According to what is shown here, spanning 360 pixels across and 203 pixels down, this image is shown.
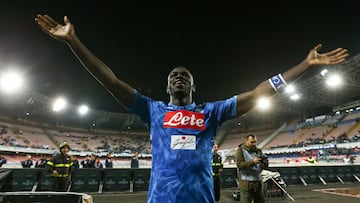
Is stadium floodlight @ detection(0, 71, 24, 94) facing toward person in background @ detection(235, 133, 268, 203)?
yes

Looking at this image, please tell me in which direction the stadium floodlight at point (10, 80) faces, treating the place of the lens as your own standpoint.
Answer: facing the viewer

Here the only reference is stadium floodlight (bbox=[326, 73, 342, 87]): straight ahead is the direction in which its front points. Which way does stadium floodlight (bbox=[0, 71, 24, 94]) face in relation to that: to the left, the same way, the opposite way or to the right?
to the left

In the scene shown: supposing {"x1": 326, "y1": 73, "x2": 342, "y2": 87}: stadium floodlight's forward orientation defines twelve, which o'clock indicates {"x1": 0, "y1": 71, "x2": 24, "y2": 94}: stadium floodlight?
{"x1": 0, "y1": 71, "x2": 24, "y2": 94}: stadium floodlight is roughly at 2 o'clock from {"x1": 326, "y1": 73, "x2": 342, "y2": 87}: stadium floodlight.

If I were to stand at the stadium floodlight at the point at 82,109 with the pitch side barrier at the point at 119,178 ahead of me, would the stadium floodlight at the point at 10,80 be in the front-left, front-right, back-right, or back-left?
front-right

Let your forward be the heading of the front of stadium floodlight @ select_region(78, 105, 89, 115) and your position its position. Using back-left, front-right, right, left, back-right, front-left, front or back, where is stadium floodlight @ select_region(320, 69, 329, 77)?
front-left

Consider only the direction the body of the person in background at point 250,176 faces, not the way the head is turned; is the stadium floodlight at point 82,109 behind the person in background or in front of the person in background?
behind

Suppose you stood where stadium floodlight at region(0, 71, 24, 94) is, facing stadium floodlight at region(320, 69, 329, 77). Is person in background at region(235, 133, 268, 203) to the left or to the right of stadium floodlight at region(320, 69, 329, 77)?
right

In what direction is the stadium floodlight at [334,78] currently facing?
toward the camera

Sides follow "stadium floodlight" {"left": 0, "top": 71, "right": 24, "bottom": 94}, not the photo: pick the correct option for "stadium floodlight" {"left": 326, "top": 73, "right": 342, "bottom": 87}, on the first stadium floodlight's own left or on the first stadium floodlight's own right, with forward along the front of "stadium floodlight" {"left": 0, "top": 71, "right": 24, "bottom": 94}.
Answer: on the first stadium floodlight's own left

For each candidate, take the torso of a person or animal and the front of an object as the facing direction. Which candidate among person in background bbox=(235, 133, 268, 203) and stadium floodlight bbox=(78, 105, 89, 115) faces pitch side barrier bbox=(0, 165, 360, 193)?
the stadium floodlight

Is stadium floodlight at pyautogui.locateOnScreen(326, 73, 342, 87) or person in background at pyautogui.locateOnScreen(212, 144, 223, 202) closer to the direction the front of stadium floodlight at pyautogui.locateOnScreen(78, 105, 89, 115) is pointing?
the person in background

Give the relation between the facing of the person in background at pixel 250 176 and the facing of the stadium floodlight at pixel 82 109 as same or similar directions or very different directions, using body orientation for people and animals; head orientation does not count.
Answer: same or similar directions

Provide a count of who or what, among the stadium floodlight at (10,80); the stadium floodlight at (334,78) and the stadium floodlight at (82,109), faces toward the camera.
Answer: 3
